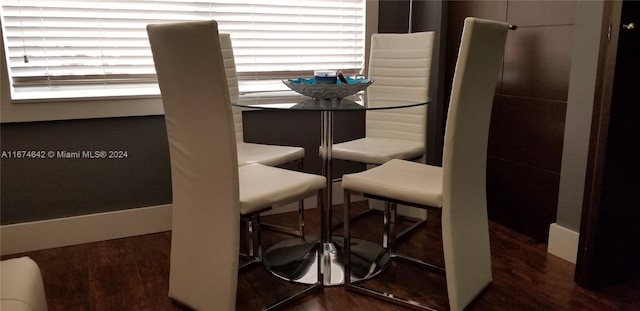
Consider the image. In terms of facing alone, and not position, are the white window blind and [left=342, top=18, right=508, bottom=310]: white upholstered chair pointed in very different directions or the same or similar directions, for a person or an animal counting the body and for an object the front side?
very different directions

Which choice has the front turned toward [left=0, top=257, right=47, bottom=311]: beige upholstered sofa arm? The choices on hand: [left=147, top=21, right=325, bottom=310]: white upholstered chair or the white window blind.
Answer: the white window blind

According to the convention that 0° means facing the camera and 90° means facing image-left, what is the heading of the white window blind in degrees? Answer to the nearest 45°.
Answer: approximately 0°

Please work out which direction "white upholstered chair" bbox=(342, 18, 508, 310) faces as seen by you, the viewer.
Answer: facing away from the viewer and to the left of the viewer

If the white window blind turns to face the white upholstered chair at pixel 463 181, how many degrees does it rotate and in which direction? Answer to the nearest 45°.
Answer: approximately 45° to its left

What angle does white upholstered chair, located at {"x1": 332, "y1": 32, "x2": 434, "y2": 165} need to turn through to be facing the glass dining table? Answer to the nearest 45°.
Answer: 0° — it already faces it

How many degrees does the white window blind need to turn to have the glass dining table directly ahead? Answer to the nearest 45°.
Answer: approximately 45° to its left

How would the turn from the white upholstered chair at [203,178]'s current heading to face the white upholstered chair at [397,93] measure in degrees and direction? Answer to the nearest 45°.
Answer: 0° — it already faces it

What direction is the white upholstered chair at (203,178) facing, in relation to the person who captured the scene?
facing away from the viewer and to the right of the viewer
